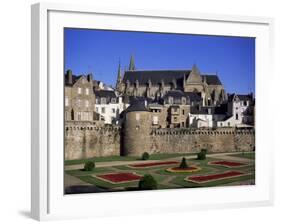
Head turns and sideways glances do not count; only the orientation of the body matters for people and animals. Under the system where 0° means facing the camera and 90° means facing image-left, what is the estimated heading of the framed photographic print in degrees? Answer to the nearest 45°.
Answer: approximately 315°
